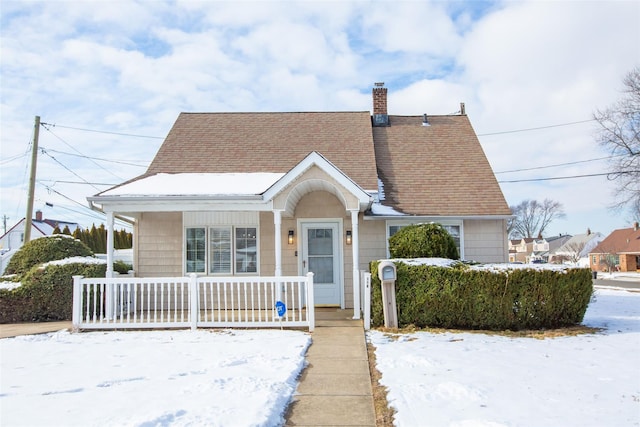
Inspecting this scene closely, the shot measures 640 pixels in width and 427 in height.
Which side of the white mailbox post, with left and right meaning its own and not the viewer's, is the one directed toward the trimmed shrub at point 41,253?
right

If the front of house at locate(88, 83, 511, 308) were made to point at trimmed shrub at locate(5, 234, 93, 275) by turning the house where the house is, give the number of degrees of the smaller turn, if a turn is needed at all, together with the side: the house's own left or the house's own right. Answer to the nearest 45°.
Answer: approximately 90° to the house's own right

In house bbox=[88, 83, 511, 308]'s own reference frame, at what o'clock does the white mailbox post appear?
The white mailbox post is roughly at 11 o'clock from the house.

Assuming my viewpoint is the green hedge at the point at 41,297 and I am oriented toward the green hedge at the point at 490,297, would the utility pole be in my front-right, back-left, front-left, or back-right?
back-left

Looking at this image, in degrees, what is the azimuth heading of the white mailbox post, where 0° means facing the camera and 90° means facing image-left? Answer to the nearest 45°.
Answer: approximately 0°

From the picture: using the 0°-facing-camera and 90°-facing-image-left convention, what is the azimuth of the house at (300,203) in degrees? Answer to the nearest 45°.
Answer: approximately 0°

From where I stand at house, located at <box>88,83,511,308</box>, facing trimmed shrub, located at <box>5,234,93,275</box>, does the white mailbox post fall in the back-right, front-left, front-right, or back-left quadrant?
back-left

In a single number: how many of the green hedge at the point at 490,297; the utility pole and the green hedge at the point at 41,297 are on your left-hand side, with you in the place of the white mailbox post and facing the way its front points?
1
